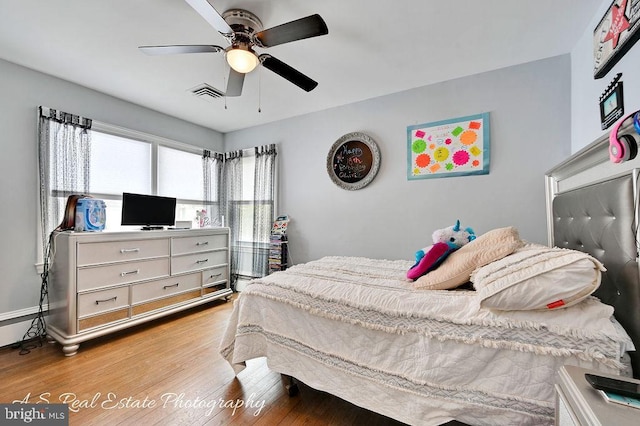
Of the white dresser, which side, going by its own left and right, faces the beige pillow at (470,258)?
front

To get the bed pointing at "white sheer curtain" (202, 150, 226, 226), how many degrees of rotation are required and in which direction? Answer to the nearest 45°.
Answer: approximately 45° to its right

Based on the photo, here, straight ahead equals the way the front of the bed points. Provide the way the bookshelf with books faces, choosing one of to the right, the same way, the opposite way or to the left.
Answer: to the left

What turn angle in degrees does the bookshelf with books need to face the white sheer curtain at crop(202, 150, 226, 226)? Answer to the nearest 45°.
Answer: approximately 90° to its right

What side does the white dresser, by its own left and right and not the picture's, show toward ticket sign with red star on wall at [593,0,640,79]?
front

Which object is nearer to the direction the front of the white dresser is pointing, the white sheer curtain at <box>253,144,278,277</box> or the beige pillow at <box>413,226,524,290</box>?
the beige pillow

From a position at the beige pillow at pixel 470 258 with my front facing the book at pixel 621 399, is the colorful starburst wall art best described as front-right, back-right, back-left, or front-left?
back-left

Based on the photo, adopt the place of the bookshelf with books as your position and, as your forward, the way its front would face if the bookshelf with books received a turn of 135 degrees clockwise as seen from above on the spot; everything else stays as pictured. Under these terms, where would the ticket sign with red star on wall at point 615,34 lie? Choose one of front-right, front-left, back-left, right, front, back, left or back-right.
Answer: back-right

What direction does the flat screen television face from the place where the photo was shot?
facing the viewer and to the right of the viewer

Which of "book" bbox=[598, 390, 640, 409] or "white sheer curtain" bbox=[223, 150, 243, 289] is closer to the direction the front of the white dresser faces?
the book

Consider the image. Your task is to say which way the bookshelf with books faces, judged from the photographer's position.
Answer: facing the viewer and to the left of the viewer

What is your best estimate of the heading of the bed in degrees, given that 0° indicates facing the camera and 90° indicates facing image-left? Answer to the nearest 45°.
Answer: approximately 90°

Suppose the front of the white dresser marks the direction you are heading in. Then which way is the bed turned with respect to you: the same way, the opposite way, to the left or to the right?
the opposite way

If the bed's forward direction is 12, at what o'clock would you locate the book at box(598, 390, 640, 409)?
The book is roughly at 8 o'clock from the bed.

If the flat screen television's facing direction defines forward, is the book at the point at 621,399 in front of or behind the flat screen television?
in front
